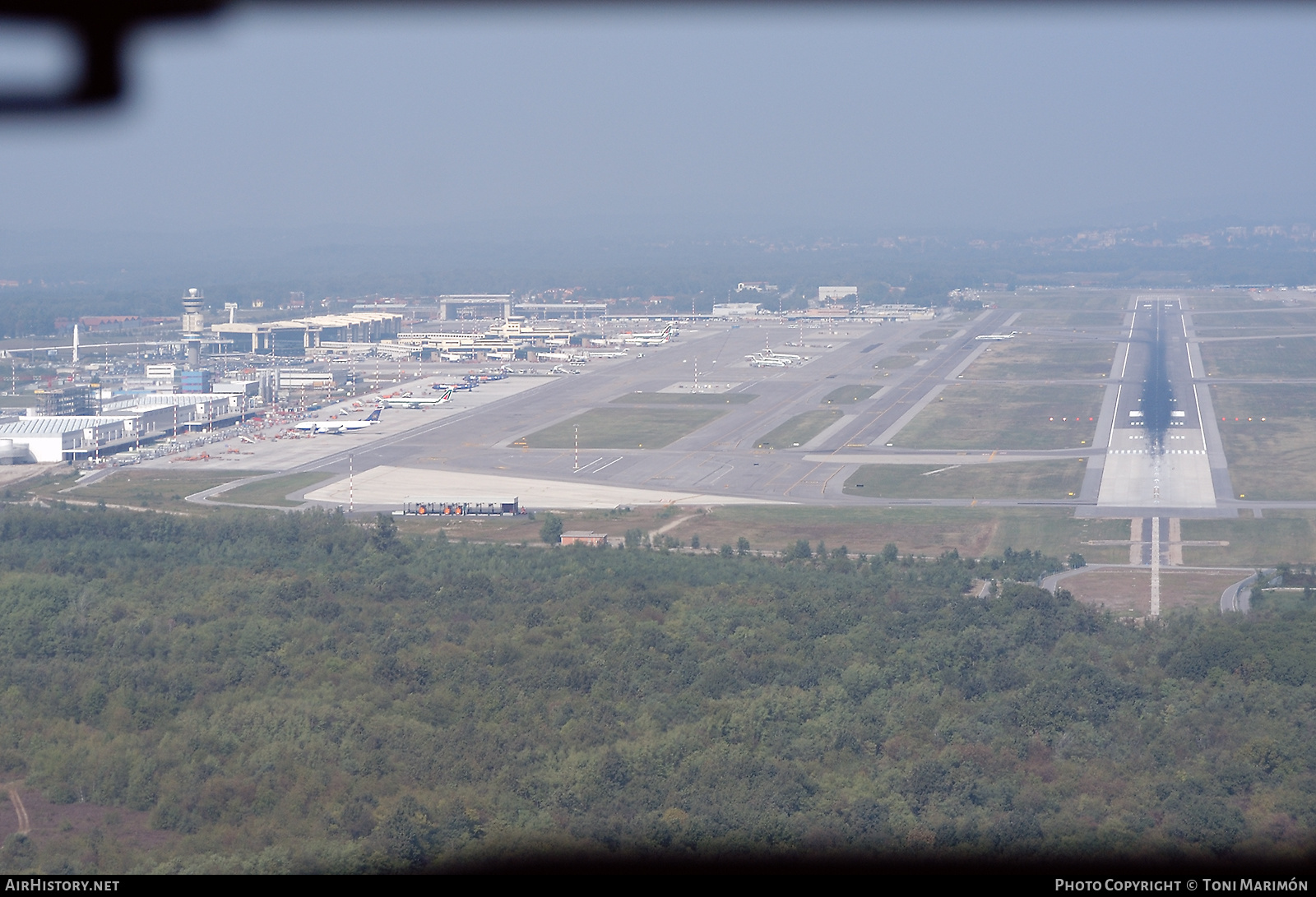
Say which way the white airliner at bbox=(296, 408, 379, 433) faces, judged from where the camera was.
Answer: facing to the left of the viewer

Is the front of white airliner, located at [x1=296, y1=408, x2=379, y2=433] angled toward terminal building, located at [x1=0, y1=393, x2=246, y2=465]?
yes
